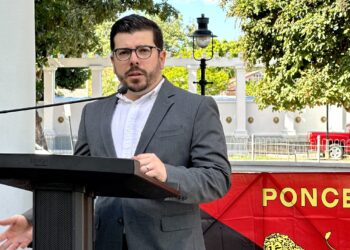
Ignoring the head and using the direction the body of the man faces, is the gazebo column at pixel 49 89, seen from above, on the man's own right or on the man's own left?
on the man's own right

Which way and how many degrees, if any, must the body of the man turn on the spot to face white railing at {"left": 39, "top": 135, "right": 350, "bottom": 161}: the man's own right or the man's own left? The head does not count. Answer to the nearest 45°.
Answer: approximately 135° to the man's own right

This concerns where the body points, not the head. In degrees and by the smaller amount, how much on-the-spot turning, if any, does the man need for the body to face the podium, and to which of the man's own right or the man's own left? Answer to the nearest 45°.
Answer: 0° — they already face it

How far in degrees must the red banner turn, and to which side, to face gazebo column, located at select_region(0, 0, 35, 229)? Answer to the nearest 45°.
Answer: approximately 45° to its right
